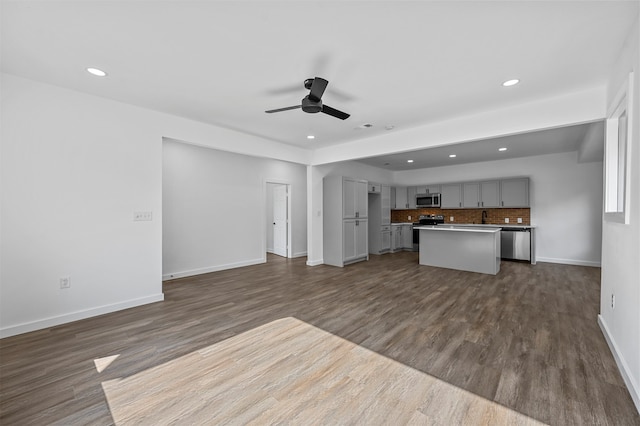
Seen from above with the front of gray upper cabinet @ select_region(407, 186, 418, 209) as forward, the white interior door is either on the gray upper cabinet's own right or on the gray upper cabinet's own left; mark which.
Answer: on the gray upper cabinet's own right

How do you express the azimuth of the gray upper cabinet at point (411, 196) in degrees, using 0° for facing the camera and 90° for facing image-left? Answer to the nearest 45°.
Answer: approximately 0°

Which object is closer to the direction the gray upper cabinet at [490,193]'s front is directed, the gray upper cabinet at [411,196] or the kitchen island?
the kitchen island

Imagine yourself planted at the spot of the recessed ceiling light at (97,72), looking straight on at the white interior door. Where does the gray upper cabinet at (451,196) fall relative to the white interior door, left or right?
right

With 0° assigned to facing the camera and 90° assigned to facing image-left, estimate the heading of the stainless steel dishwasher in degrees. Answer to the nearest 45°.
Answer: approximately 0°
